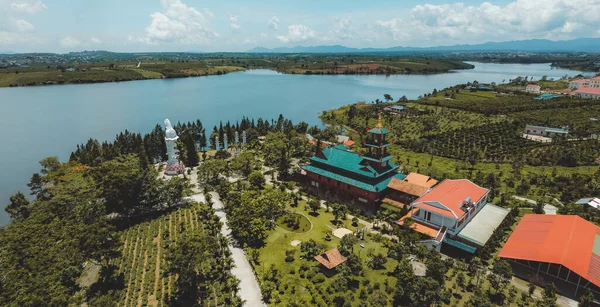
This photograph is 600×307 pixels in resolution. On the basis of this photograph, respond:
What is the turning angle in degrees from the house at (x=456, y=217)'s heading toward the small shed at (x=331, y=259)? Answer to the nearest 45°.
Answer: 0° — it already faces it

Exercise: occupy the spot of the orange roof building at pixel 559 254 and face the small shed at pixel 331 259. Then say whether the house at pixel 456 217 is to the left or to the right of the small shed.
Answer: right

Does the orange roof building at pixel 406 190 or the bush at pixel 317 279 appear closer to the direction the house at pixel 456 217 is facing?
the bush

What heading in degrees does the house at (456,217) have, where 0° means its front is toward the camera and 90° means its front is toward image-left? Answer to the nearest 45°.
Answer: approximately 45°

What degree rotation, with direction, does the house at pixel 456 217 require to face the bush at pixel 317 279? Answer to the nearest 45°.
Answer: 0° — it already faces it

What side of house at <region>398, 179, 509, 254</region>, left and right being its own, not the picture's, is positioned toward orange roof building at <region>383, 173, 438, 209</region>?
right

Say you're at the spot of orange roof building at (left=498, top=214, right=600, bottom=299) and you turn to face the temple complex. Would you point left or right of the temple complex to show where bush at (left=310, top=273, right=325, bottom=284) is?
left

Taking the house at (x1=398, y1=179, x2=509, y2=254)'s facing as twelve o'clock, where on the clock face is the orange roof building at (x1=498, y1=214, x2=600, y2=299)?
The orange roof building is roughly at 8 o'clock from the house.

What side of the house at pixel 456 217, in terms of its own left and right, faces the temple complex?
right

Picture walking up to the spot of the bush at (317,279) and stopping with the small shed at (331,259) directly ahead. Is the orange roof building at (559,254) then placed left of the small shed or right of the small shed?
right

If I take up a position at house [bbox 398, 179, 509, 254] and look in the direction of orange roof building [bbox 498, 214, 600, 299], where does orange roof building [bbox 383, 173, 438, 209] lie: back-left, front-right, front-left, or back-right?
back-left

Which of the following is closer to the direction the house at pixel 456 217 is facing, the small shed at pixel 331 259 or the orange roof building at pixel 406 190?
the small shed

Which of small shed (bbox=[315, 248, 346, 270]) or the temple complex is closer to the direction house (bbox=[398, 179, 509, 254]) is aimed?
the small shed

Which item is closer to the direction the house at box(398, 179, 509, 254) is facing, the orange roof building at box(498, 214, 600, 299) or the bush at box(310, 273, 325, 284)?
the bush

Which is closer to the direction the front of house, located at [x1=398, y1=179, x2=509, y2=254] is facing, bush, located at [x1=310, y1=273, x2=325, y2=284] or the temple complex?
the bush
